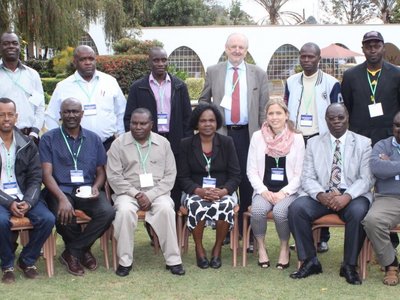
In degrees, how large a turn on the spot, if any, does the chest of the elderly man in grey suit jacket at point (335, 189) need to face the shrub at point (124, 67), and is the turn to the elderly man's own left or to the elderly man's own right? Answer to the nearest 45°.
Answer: approximately 135° to the elderly man's own right

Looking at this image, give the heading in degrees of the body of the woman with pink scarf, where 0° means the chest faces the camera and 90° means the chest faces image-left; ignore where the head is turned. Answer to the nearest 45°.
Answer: approximately 0°
